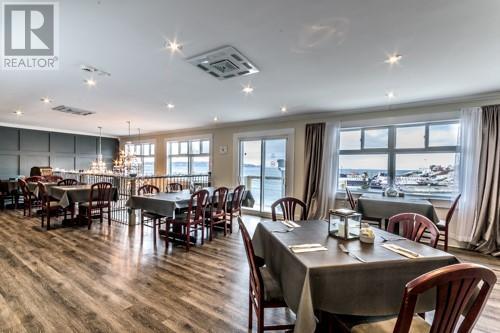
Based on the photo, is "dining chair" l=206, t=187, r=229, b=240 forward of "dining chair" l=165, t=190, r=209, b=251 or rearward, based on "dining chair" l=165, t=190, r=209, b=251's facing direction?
rearward

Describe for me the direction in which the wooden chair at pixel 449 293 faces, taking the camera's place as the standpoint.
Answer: facing away from the viewer and to the left of the viewer

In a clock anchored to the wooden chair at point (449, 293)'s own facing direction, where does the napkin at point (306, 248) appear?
The napkin is roughly at 11 o'clock from the wooden chair.

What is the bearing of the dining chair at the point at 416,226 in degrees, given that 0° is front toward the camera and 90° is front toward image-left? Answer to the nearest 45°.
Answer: approximately 45°

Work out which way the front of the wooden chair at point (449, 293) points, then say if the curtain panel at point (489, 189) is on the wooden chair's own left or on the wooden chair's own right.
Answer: on the wooden chair's own right

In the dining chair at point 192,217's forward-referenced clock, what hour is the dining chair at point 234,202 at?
the dining chair at point 234,202 is roughly at 3 o'clock from the dining chair at point 192,217.

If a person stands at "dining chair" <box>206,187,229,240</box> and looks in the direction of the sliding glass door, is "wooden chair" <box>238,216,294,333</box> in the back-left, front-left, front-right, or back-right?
back-right
